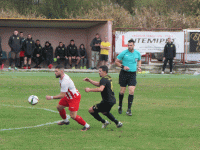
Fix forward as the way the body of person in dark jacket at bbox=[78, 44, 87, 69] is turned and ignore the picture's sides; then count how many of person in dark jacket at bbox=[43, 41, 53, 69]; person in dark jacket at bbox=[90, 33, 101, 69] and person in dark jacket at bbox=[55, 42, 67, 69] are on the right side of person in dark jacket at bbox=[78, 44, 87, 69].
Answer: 2

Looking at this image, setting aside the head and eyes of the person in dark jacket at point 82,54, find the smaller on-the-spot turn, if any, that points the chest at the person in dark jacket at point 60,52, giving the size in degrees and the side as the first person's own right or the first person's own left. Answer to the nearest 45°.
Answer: approximately 90° to the first person's own right

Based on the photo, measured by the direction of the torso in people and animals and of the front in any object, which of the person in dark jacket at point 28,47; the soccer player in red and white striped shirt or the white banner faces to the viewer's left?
the soccer player in red and white striped shirt

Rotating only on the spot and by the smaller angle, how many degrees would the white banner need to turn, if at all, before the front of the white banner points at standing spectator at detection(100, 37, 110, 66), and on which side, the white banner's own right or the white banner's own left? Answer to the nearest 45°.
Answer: approximately 45° to the white banner's own right

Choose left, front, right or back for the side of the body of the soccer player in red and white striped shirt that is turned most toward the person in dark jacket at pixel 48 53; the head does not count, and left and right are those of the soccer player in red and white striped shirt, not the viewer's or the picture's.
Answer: right

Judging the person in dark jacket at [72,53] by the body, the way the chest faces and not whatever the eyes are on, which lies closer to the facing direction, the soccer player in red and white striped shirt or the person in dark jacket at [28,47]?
the soccer player in red and white striped shirt

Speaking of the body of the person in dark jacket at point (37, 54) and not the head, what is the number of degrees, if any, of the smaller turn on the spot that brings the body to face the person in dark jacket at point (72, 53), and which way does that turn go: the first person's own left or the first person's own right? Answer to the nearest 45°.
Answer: approximately 90° to the first person's own left

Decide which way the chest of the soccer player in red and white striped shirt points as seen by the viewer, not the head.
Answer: to the viewer's left

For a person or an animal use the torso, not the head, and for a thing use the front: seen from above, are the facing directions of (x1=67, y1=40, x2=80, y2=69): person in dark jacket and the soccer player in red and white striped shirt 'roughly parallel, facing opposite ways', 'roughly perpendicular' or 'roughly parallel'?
roughly perpendicular

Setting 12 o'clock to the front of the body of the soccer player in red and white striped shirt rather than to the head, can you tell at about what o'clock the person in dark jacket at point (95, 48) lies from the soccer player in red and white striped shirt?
The person in dark jacket is roughly at 3 o'clock from the soccer player in red and white striped shirt.

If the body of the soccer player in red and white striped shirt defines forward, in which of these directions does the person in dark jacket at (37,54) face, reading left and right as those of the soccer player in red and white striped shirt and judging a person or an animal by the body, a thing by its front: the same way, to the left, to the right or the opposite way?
to the left

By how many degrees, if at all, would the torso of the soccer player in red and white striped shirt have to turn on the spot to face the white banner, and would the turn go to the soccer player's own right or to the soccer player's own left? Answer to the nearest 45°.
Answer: approximately 90° to the soccer player's own right
